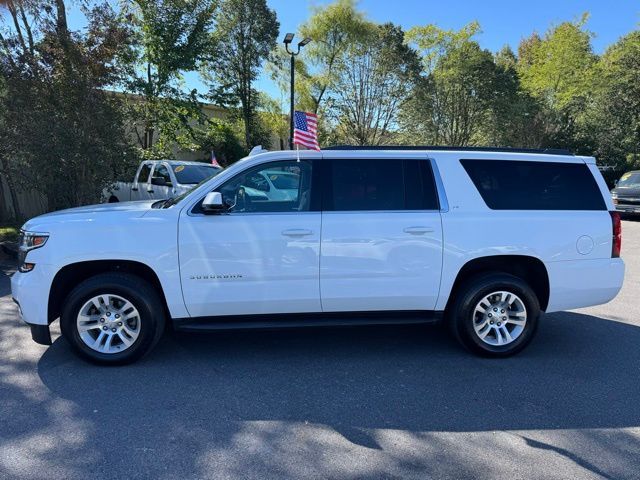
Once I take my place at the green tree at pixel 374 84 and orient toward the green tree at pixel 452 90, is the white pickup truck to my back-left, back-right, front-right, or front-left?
back-right

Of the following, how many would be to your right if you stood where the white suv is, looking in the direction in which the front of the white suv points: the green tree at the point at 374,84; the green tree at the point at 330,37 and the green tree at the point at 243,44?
3

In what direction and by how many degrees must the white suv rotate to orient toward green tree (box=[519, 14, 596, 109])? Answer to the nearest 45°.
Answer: approximately 135° to its right

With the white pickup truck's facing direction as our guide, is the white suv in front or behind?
in front

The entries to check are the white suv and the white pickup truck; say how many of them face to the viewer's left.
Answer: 1

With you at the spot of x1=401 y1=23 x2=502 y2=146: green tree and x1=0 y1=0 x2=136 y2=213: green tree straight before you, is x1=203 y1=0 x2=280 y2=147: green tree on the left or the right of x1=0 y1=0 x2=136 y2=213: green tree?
right

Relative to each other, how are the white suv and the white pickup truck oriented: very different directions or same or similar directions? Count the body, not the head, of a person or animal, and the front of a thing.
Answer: very different directions

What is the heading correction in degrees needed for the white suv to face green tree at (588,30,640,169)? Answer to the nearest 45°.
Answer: approximately 135° to its right

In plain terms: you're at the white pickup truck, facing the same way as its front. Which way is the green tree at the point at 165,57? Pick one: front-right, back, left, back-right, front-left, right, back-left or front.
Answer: back-left

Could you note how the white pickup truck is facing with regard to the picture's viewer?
facing the viewer and to the right of the viewer

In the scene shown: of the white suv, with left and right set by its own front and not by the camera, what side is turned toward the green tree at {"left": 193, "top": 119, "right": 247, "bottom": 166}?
right

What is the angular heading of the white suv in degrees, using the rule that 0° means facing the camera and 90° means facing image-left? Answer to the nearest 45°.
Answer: approximately 90°

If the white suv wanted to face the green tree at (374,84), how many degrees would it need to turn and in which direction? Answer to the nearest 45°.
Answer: approximately 90° to its right

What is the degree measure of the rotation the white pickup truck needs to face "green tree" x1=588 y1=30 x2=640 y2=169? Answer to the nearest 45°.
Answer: approximately 45° to its left

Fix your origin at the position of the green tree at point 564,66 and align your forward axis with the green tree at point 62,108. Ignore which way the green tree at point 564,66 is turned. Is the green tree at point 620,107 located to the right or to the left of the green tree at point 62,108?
left

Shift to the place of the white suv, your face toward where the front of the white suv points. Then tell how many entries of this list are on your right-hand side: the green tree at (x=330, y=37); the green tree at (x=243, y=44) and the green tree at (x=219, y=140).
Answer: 3
